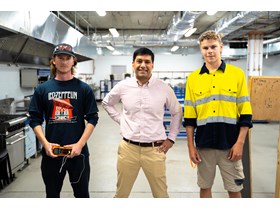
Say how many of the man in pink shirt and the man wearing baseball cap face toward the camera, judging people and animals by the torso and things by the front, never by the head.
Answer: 2

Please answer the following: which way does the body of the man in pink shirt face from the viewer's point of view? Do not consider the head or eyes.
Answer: toward the camera

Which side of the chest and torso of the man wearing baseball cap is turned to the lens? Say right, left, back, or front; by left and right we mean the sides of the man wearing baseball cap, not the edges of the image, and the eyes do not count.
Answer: front

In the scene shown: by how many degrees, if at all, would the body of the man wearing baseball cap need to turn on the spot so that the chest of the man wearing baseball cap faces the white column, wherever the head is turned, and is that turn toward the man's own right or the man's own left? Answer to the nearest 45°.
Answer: approximately 135° to the man's own left

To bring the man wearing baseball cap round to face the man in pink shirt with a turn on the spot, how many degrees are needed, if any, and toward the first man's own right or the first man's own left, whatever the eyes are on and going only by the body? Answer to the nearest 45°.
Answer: approximately 90° to the first man's own left

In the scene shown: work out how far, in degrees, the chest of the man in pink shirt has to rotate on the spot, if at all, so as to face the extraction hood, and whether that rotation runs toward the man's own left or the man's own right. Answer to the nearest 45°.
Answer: approximately 135° to the man's own right

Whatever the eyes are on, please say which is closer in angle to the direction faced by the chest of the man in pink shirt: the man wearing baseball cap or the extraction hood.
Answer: the man wearing baseball cap

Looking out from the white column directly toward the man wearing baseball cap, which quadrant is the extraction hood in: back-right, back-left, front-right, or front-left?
front-right

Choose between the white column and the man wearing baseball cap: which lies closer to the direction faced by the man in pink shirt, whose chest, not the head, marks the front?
the man wearing baseball cap
